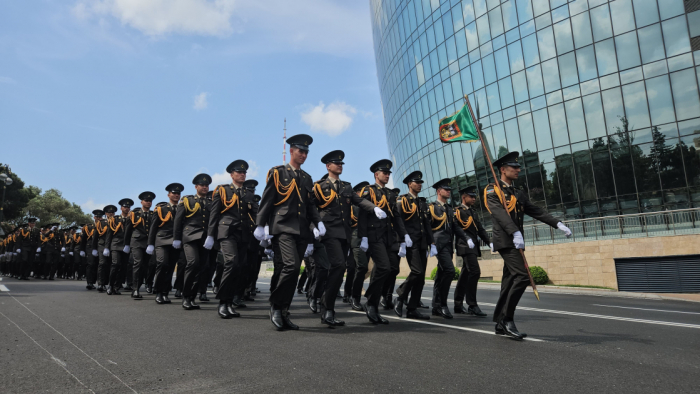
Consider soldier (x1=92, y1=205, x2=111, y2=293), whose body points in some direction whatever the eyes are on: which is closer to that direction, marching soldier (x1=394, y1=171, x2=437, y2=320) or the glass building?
the marching soldier

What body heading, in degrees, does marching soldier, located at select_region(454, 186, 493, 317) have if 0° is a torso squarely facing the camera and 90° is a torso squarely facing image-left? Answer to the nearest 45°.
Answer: approximately 315°

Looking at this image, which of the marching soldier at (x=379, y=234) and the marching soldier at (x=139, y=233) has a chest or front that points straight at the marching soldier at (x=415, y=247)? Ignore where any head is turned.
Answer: the marching soldier at (x=139, y=233)

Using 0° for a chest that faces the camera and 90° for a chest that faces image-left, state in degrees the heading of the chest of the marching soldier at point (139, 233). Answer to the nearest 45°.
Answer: approximately 315°

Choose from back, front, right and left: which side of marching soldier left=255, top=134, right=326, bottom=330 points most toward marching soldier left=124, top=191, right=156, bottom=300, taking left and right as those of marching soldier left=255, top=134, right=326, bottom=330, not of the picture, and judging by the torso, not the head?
back

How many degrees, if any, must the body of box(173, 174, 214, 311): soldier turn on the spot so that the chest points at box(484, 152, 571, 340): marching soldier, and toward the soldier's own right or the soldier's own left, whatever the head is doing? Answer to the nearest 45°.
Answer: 0° — they already face them

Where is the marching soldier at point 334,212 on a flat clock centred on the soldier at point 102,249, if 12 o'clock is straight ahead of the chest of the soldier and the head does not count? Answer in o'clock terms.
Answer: The marching soldier is roughly at 1 o'clock from the soldier.

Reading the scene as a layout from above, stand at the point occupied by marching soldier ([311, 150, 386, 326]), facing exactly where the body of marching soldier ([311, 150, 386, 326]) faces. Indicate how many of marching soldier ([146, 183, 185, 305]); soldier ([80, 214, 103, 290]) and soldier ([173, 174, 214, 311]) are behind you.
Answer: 3

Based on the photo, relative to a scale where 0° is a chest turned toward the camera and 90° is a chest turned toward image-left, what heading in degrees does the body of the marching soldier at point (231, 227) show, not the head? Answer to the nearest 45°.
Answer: approximately 315°
